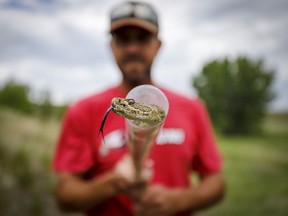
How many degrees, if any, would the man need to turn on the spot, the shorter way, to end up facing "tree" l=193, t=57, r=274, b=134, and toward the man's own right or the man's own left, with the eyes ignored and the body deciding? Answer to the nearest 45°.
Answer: approximately 180°

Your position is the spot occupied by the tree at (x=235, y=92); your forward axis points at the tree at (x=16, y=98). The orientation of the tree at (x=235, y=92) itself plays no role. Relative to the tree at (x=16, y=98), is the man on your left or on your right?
left

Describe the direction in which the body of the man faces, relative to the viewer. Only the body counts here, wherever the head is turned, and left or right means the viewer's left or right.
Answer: facing the viewer
